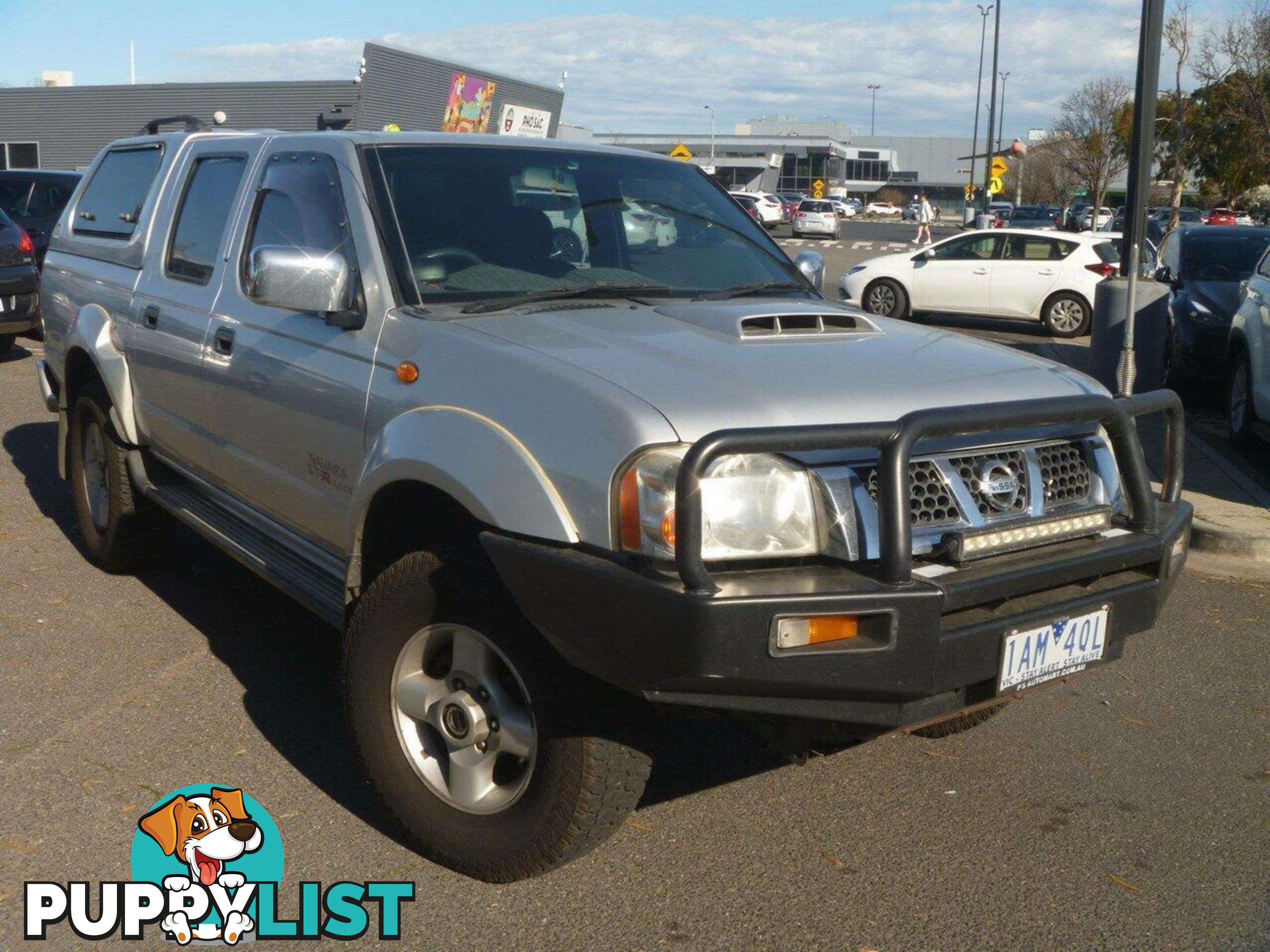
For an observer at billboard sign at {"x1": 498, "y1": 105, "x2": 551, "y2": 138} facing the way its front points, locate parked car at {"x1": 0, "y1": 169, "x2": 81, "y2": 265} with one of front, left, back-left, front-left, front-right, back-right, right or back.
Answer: front-right

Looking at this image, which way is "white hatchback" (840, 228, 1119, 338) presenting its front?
to the viewer's left

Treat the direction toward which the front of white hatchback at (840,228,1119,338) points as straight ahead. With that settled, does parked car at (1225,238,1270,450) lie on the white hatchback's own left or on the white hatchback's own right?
on the white hatchback's own left

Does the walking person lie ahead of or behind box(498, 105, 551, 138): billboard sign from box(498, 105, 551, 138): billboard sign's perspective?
ahead

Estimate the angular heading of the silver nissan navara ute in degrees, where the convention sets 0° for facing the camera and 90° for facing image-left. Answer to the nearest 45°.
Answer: approximately 315°

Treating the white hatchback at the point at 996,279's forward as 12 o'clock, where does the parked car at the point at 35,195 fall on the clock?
The parked car is roughly at 11 o'clock from the white hatchback.
